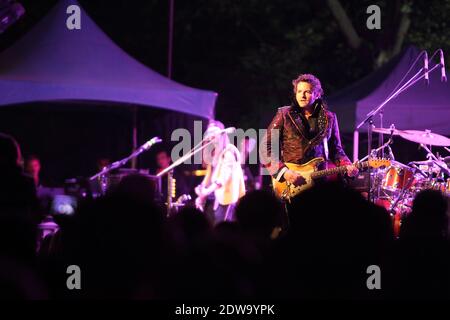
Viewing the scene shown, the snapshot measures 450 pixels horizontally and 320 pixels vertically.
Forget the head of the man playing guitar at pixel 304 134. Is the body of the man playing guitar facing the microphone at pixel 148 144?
no

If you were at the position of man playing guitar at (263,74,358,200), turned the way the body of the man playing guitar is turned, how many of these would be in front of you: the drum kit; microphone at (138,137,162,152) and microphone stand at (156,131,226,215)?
0

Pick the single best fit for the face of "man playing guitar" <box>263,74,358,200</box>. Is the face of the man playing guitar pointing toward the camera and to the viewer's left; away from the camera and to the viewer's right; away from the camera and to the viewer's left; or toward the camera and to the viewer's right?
toward the camera and to the viewer's left

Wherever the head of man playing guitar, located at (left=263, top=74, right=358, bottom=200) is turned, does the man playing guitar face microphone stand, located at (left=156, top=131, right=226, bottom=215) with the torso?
no

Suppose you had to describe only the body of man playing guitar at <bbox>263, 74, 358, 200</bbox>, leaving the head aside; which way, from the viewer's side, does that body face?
toward the camera

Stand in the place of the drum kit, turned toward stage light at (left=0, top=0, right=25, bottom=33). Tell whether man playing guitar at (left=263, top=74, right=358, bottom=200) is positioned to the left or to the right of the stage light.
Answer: left

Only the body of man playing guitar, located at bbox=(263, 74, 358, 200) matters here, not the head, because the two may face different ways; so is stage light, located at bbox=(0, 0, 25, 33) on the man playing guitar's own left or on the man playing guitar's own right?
on the man playing guitar's own right

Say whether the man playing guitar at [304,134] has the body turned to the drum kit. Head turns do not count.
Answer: no
